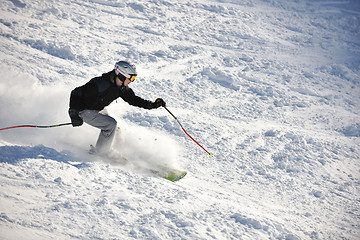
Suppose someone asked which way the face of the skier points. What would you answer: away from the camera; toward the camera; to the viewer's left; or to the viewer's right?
to the viewer's right

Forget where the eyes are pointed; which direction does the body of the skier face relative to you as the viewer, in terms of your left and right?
facing to the right of the viewer
